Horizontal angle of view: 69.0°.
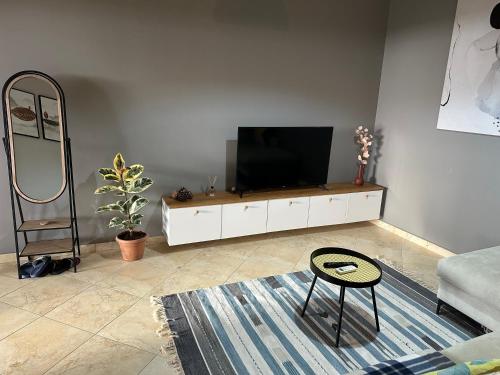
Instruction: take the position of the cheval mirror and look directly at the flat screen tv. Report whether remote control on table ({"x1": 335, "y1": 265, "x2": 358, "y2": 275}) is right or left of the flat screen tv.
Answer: right

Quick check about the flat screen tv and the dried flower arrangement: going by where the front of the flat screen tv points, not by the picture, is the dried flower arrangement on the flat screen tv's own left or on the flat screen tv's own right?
on the flat screen tv's own left

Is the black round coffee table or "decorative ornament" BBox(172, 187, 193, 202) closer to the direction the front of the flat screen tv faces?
the black round coffee table

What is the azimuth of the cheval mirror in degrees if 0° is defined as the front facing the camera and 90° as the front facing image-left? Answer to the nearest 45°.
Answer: approximately 0°

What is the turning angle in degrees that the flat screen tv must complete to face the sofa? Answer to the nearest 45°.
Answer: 0° — it already faces it

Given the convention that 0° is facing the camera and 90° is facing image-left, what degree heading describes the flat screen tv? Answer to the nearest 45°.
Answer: approximately 315°
